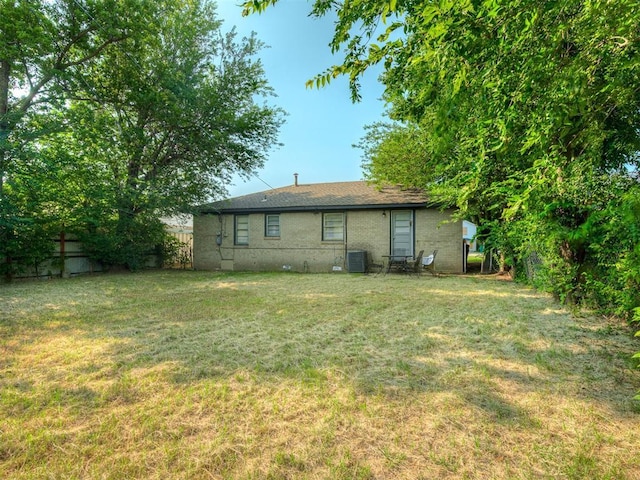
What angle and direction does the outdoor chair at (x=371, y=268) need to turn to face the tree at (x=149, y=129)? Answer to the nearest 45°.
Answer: approximately 135° to its right

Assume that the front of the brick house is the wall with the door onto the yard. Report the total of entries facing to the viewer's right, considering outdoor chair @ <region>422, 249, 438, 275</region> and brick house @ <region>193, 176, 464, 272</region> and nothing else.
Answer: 0

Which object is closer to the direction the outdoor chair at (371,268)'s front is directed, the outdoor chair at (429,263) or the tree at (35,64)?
the outdoor chair

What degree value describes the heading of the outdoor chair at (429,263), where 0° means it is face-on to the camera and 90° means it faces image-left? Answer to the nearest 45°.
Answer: approximately 45°

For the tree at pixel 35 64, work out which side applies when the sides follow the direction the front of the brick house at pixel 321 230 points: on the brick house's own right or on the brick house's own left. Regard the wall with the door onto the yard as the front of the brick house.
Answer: on the brick house's own right

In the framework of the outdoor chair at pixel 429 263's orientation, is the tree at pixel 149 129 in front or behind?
in front

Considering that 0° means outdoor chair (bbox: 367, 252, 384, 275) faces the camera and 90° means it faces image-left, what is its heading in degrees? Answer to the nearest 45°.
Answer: approximately 315°

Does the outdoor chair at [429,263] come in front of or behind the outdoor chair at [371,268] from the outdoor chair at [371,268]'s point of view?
in front
